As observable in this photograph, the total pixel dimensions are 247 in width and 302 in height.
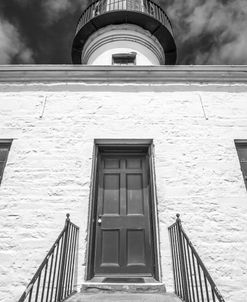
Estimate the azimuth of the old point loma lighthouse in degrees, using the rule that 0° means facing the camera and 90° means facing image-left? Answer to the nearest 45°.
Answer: approximately 0°
